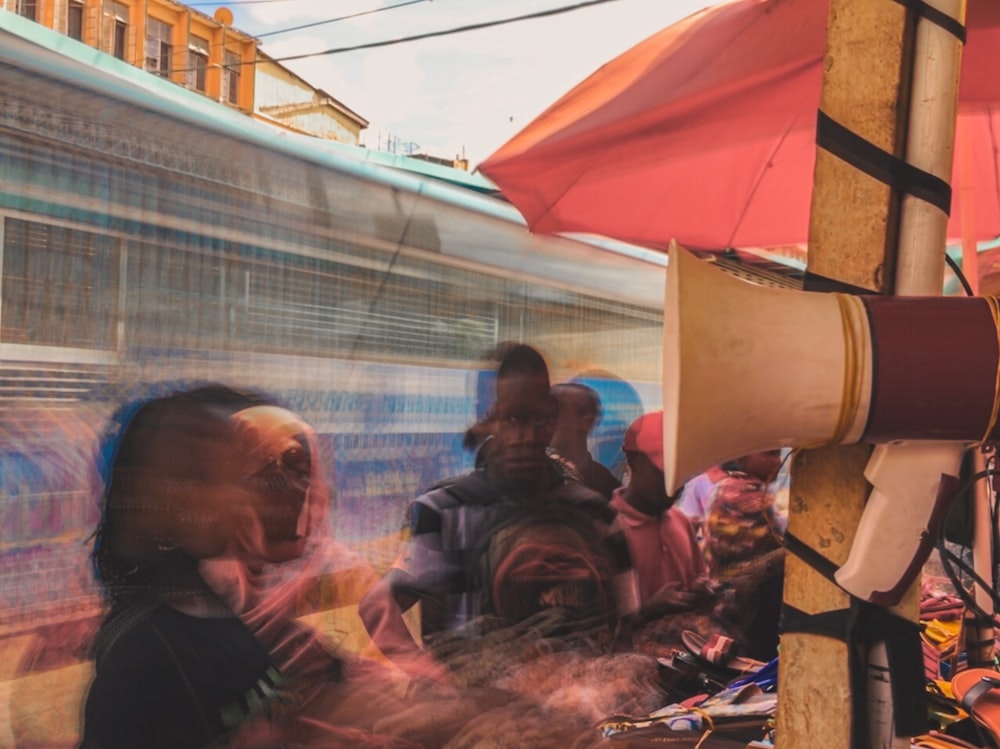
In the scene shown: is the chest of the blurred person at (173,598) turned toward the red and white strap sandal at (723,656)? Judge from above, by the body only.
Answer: yes

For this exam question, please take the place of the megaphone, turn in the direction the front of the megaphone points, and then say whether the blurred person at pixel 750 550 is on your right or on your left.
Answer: on your right

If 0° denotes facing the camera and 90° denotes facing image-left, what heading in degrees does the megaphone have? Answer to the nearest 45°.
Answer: approximately 90°

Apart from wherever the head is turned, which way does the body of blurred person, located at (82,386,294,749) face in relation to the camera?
to the viewer's right

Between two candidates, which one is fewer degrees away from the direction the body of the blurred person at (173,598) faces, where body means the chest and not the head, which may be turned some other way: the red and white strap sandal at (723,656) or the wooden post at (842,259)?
the red and white strap sandal

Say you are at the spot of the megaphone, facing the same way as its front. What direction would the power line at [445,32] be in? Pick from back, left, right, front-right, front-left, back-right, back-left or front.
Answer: front-right

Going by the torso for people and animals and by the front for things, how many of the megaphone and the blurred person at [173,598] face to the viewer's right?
1

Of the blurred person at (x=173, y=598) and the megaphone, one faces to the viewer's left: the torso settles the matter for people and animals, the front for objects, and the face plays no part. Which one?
the megaphone
